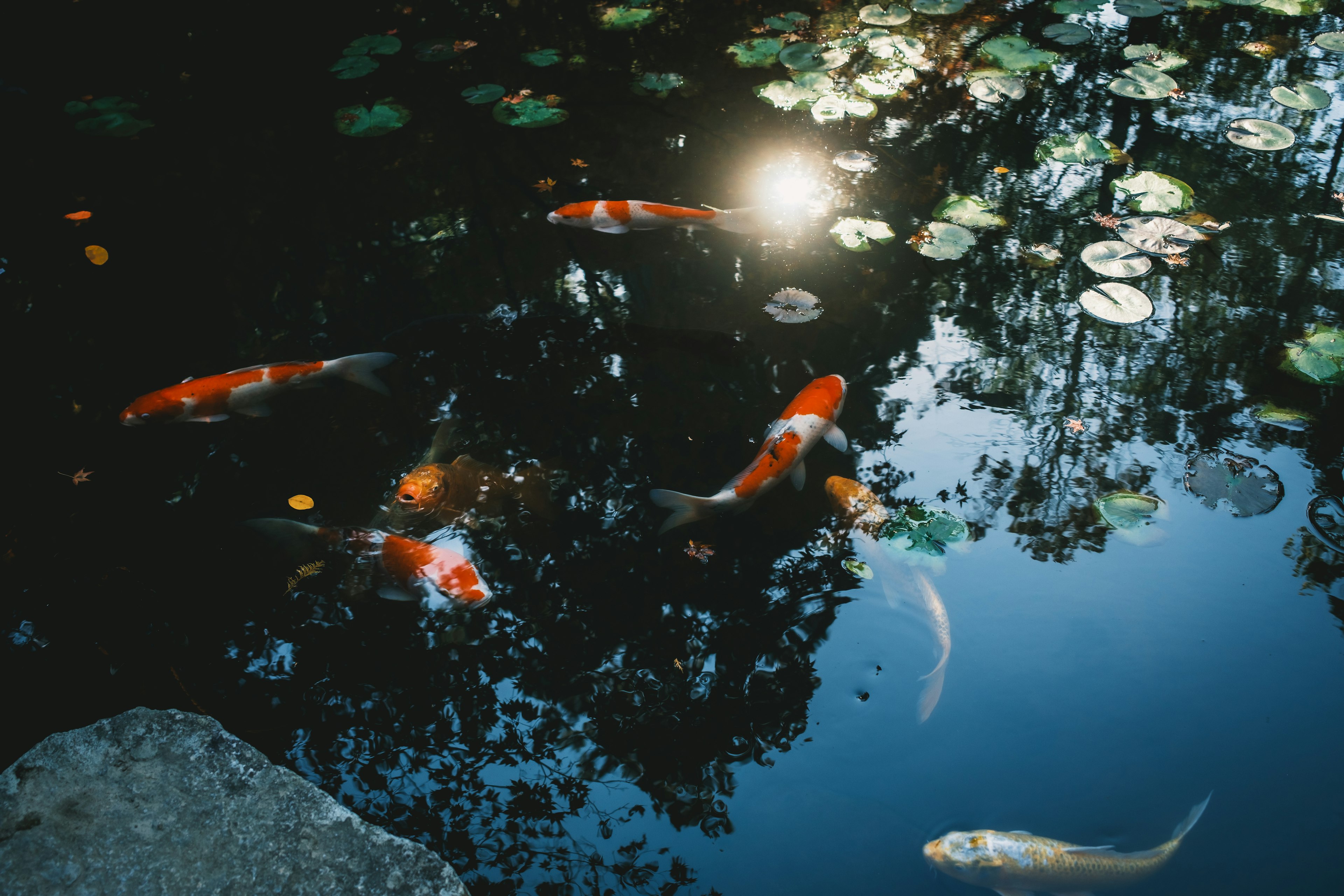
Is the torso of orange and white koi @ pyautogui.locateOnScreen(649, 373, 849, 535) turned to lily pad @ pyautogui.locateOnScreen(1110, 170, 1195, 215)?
yes

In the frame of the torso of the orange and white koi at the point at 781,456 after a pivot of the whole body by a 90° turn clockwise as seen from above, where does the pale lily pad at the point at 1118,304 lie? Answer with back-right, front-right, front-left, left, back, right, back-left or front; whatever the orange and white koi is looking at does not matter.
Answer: left

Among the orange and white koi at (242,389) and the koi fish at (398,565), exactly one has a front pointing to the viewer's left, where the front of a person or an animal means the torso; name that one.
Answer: the orange and white koi

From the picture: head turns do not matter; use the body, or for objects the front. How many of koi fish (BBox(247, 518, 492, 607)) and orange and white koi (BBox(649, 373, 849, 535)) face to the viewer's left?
0

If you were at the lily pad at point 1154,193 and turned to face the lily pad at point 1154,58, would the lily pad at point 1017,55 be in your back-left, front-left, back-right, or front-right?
front-left

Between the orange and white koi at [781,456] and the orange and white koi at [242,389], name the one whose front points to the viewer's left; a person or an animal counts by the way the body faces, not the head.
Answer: the orange and white koi at [242,389]

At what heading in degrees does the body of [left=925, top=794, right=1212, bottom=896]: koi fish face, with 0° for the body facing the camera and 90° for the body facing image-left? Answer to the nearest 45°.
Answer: approximately 90°

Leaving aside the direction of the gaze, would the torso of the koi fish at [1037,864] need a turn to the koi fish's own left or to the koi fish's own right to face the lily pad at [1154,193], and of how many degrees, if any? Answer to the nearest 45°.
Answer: approximately 90° to the koi fish's own right

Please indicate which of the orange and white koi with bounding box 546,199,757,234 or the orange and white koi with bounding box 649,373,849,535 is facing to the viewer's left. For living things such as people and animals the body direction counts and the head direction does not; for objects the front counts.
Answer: the orange and white koi with bounding box 546,199,757,234

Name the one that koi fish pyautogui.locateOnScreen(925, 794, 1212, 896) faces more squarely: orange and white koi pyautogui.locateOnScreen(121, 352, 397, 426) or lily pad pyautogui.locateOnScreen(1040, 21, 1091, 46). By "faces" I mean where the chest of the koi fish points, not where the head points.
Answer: the orange and white koi

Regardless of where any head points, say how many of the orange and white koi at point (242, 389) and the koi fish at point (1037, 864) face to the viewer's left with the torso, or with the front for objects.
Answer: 2

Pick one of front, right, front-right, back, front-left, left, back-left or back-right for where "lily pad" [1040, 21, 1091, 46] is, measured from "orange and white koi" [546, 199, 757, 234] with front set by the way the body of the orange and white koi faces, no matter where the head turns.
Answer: back-right

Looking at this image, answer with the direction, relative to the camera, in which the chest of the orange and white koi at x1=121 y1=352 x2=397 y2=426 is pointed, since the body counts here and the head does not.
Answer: to the viewer's left

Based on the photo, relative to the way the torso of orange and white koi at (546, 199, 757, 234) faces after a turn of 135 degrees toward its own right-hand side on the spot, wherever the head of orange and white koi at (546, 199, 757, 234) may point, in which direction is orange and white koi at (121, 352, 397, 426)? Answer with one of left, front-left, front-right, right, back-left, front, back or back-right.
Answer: back

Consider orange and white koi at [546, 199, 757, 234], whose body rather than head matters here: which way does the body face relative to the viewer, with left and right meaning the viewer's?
facing to the left of the viewer

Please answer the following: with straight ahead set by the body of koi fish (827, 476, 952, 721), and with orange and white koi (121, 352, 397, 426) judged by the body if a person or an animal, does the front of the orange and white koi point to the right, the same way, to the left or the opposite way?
to the left
